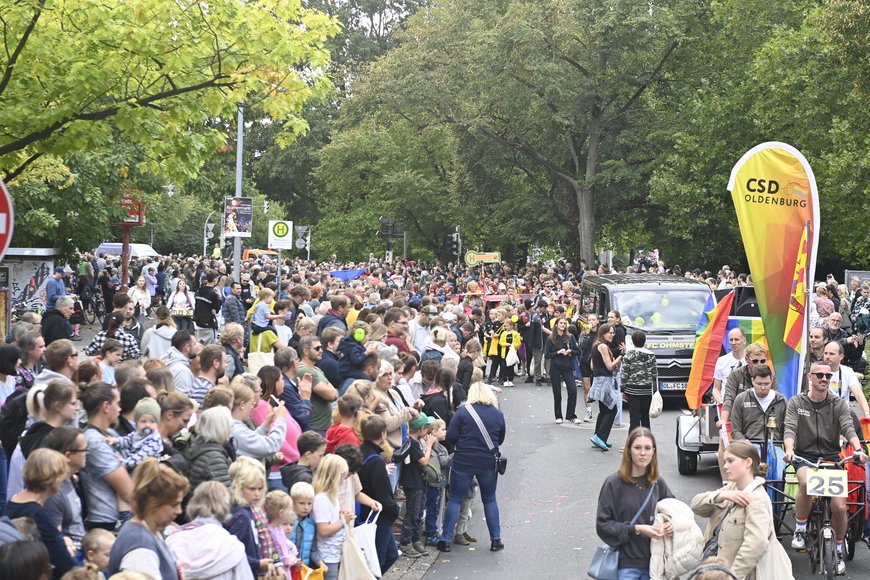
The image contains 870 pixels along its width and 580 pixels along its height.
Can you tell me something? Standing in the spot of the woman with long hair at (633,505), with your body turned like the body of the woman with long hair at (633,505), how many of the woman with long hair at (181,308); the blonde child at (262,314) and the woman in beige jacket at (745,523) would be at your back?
2

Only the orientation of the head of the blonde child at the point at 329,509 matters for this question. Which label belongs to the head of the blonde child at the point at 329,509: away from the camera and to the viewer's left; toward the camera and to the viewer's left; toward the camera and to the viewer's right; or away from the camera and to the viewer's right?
away from the camera and to the viewer's right

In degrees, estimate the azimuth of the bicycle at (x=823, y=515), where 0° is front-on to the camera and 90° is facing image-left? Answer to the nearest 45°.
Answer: approximately 0°

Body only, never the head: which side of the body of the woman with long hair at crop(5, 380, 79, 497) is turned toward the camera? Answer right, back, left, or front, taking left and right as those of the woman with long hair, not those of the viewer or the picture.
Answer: right

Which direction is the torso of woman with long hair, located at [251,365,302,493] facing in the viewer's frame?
to the viewer's right

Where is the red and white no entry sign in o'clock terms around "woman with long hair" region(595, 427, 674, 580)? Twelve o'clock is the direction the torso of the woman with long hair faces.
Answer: The red and white no entry sign is roughly at 4 o'clock from the woman with long hair.

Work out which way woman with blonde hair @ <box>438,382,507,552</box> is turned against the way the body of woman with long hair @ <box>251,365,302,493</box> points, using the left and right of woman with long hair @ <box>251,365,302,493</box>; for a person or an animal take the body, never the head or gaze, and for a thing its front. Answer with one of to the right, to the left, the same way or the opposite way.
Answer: to the left

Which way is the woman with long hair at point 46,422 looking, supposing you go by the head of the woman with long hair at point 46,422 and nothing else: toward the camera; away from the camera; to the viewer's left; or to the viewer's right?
to the viewer's right

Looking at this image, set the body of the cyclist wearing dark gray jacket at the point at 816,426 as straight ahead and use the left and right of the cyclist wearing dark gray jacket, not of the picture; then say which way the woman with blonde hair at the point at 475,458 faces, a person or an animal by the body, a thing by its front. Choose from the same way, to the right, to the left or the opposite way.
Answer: the opposite way

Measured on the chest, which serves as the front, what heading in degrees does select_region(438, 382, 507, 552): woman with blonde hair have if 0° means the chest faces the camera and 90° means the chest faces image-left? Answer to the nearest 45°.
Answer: approximately 180°

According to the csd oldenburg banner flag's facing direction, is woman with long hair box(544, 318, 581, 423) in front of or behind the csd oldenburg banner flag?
behind
